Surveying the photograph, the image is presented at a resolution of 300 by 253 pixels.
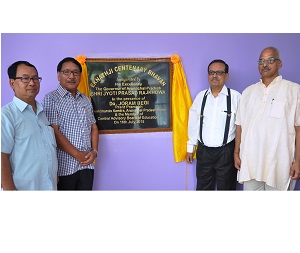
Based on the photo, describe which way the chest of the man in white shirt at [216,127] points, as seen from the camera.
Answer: toward the camera

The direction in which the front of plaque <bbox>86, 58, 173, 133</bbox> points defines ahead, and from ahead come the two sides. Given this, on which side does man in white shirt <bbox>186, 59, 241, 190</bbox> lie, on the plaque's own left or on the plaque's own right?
on the plaque's own left

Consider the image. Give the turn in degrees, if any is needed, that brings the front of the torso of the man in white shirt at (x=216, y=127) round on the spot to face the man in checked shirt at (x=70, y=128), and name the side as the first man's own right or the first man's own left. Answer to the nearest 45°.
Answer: approximately 45° to the first man's own right

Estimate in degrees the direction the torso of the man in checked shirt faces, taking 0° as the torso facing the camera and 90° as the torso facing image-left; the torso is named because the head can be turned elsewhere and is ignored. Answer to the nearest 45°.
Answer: approximately 315°

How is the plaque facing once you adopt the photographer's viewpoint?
facing the viewer

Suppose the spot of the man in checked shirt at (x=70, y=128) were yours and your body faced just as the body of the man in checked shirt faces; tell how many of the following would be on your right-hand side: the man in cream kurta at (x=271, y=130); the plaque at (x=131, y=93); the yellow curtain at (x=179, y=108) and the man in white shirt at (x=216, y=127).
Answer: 0

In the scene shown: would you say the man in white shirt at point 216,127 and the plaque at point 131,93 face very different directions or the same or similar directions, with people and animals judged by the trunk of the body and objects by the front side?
same or similar directions

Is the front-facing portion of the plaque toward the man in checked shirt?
no

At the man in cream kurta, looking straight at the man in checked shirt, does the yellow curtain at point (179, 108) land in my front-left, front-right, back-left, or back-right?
front-right

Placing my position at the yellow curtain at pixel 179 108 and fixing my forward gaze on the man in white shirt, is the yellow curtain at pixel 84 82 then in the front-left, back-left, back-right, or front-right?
back-right

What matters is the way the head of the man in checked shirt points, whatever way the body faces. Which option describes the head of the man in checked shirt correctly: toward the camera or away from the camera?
toward the camera

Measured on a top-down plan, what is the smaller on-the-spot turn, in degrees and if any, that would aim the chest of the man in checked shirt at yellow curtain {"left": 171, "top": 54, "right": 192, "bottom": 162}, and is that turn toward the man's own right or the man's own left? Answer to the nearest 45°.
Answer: approximately 45° to the man's own left
